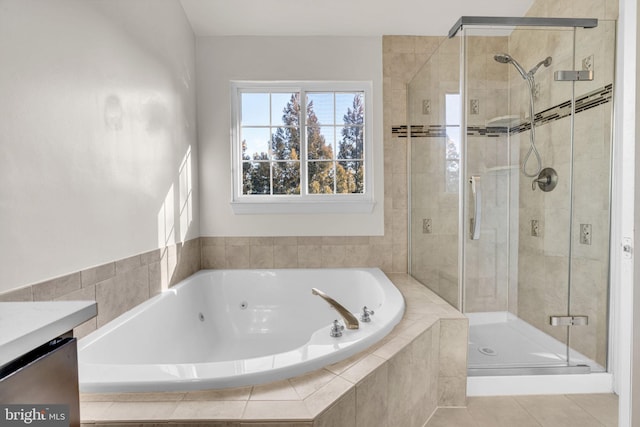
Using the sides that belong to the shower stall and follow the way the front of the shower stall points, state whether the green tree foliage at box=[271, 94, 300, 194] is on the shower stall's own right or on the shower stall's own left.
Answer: on the shower stall's own right

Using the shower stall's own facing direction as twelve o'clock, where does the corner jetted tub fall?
The corner jetted tub is roughly at 2 o'clock from the shower stall.

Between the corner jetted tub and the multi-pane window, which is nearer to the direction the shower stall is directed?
the corner jetted tub

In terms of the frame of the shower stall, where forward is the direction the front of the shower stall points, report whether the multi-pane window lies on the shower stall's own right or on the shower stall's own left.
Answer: on the shower stall's own right

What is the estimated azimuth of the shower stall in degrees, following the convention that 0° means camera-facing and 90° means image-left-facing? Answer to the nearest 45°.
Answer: approximately 0°

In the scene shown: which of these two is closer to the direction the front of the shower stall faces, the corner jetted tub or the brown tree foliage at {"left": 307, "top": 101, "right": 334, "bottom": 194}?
the corner jetted tub
